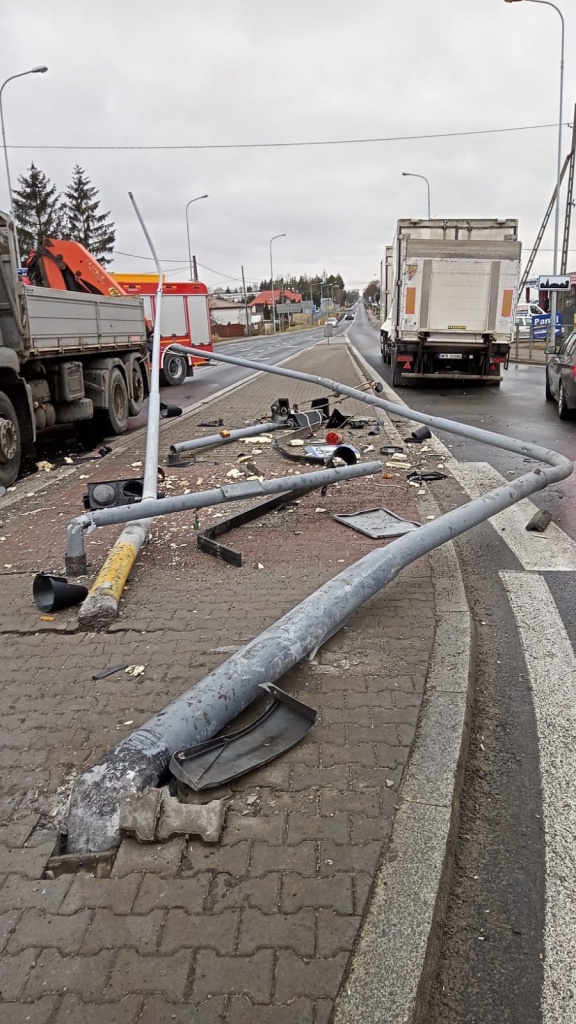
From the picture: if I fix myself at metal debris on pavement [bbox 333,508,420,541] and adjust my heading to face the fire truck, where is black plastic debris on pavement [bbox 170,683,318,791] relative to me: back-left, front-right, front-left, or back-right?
back-left

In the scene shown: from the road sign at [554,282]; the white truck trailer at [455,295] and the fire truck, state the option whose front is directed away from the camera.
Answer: the white truck trailer

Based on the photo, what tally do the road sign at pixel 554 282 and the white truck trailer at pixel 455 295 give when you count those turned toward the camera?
1

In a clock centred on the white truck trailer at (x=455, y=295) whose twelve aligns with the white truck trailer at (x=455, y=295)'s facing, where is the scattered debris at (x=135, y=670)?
The scattered debris is roughly at 6 o'clock from the white truck trailer.

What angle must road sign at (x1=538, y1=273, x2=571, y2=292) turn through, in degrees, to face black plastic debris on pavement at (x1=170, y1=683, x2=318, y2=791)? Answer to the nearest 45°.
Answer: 0° — it already faces it

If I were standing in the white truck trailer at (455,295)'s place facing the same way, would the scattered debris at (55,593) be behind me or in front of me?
behind

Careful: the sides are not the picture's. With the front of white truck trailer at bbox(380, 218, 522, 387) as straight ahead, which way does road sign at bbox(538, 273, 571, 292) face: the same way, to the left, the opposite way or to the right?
the opposite way

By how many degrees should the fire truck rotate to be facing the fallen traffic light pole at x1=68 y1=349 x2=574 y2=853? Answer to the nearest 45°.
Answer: approximately 45° to its left

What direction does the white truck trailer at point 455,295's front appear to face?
away from the camera

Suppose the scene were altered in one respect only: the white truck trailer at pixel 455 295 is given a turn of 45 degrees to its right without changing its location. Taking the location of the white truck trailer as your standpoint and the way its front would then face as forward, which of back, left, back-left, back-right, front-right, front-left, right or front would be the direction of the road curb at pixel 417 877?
back-right
